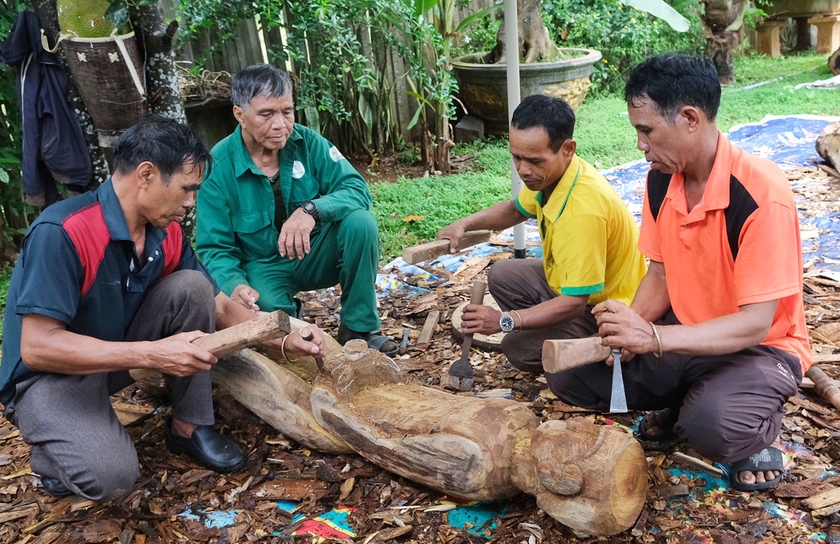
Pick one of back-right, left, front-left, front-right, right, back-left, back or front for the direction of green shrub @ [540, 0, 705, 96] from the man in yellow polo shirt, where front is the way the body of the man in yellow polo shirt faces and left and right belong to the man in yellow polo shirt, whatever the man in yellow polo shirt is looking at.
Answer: back-right

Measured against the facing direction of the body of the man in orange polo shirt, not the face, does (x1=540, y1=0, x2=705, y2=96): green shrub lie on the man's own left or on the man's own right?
on the man's own right

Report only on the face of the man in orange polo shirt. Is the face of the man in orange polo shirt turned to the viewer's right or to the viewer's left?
to the viewer's left

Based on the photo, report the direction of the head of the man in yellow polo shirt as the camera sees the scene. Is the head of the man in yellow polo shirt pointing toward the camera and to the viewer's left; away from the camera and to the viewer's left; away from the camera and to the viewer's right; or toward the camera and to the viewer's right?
toward the camera and to the viewer's left

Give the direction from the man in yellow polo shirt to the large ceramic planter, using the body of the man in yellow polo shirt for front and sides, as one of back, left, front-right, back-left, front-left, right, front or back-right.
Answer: back-right

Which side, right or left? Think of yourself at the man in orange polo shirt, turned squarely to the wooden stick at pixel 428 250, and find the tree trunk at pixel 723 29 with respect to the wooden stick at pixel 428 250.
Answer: right

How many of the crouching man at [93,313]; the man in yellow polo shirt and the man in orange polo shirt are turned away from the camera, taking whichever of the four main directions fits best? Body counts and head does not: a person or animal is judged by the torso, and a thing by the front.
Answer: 0

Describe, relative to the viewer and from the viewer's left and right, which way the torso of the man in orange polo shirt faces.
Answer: facing the viewer and to the left of the viewer

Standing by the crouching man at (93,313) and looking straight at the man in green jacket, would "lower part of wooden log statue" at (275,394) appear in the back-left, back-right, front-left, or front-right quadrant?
front-right

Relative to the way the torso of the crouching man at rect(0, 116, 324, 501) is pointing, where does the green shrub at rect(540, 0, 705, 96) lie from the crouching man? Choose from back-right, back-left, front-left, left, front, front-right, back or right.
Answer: left

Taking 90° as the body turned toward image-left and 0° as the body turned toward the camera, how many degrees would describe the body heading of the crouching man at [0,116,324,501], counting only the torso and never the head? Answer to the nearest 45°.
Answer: approximately 315°

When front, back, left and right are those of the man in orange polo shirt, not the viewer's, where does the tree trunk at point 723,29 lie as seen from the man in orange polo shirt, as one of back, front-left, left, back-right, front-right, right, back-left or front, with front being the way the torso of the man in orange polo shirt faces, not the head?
back-right

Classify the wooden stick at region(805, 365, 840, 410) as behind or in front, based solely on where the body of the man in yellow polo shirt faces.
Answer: behind

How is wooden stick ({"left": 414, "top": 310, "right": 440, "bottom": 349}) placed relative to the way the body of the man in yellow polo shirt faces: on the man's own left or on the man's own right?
on the man's own right

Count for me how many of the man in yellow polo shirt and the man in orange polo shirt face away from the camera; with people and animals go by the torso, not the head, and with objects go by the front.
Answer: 0

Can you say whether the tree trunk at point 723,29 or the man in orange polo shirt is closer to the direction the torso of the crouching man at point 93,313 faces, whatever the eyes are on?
the man in orange polo shirt

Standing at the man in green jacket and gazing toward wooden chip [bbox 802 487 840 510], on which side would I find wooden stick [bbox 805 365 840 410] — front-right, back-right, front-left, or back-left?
front-left

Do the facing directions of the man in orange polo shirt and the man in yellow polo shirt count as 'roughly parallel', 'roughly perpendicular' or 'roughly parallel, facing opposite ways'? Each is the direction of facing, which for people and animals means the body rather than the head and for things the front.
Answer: roughly parallel

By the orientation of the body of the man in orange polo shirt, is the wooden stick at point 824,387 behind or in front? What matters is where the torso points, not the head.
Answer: behind
